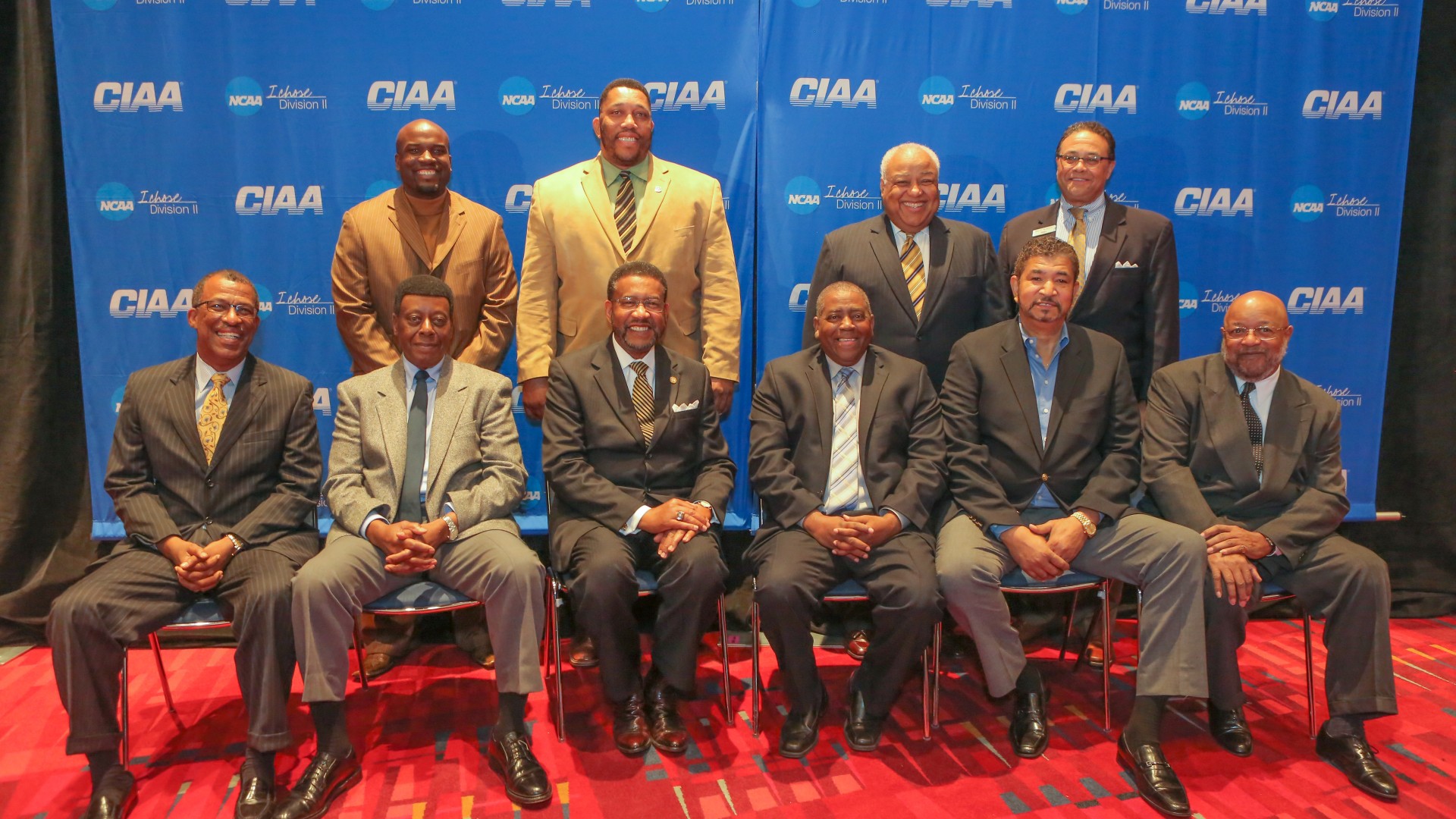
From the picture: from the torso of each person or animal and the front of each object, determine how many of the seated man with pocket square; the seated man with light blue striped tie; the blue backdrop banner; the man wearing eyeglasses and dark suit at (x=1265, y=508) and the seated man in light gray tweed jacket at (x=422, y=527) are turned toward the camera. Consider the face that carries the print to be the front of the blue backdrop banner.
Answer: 5

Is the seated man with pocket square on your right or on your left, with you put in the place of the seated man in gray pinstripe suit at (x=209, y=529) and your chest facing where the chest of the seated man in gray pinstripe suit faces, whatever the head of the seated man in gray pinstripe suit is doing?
on your left

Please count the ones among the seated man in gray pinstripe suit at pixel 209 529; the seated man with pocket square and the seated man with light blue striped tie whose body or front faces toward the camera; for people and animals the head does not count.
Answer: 3

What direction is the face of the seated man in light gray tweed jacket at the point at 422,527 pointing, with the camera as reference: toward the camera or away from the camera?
toward the camera

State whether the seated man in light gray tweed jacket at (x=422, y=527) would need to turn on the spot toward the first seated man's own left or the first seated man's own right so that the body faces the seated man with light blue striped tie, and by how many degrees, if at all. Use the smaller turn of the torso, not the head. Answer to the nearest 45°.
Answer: approximately 90° to the first seated man's own left

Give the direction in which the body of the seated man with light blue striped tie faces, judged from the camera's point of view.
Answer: toward the camera

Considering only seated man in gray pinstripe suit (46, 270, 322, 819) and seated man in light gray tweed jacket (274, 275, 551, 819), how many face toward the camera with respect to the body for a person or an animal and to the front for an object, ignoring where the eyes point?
2

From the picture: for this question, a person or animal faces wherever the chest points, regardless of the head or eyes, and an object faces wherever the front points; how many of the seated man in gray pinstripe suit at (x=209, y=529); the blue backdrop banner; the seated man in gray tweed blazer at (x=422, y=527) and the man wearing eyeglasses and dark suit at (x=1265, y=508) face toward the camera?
4

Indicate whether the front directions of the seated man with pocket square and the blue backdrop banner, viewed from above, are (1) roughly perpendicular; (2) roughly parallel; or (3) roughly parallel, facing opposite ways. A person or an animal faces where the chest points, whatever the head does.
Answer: roughly parallel

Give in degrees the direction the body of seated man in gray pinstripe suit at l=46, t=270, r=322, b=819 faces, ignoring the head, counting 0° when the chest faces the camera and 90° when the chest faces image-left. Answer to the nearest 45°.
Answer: approximately 0°

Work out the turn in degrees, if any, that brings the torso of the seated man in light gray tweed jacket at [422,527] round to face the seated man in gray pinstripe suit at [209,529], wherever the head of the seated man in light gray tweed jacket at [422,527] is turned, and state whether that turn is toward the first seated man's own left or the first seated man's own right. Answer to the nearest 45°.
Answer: approximately 90° to the first seated man's own right

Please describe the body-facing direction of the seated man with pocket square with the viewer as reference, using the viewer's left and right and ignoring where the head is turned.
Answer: facing the viewer

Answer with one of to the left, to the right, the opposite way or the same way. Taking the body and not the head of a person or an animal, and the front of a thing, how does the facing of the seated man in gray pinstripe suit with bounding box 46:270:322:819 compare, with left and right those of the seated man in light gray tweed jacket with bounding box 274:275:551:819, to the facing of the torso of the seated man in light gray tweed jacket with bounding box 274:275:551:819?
the same way
